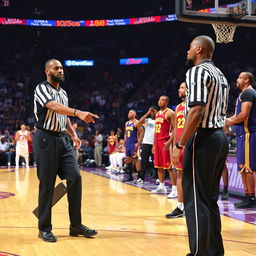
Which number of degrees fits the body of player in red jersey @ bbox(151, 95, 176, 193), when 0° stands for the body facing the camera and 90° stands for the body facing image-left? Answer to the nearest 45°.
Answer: approximately 45°

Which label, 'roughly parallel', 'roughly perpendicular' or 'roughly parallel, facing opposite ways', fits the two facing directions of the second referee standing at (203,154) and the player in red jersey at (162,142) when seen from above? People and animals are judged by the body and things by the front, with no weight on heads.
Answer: roughly perpendicular

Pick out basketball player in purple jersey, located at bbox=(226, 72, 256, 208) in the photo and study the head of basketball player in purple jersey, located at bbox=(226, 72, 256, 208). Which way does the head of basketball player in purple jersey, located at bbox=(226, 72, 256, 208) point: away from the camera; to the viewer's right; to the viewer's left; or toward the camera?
to the viewer's left

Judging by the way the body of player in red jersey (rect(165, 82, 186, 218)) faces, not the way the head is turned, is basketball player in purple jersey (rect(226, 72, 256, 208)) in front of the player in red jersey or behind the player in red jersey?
behind

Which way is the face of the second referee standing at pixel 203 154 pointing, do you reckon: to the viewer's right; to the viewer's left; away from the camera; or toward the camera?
to the viewer's left

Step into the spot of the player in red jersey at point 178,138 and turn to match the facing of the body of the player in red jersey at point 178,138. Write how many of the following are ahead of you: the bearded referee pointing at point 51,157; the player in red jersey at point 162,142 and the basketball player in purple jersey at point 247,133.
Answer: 1

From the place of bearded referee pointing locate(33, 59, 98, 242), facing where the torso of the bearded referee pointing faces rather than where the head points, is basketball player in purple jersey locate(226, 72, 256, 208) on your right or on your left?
on your left

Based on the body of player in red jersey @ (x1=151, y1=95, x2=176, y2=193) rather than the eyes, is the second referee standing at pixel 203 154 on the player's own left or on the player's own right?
on the player's own left

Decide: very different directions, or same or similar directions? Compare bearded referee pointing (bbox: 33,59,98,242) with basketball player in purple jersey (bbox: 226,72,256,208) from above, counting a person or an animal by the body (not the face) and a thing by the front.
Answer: very different directions

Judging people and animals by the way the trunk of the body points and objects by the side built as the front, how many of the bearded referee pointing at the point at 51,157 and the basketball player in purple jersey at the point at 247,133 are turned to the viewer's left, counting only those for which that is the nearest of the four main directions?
1

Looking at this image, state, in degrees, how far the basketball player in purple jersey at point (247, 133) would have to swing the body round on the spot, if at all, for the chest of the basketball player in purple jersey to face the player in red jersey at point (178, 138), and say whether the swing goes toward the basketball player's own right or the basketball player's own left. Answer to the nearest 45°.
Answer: approximately 45° to the basketball player's own left

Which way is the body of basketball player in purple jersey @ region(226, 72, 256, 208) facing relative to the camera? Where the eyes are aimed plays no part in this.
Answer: to the viewer's left

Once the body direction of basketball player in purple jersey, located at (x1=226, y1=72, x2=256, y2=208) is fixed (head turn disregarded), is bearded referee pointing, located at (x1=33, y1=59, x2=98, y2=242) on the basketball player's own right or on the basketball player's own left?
on the basketball player's own left
